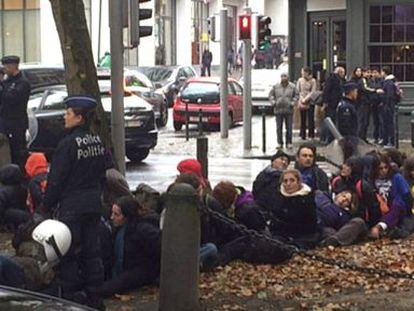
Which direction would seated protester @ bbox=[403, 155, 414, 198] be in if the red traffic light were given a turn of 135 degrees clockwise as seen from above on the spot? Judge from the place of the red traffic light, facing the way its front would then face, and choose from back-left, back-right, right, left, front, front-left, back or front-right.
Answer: back-left

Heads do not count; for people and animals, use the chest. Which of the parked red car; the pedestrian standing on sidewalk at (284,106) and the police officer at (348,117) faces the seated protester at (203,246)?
the pedestrian standing on sidewalk

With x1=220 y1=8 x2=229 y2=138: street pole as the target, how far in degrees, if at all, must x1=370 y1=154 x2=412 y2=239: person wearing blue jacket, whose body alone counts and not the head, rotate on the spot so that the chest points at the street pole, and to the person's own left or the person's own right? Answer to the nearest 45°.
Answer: approximately 135° to the person's own right

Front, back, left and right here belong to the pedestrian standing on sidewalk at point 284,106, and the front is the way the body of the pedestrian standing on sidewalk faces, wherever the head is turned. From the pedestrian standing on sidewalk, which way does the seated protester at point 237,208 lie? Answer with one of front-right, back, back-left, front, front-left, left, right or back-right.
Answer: front

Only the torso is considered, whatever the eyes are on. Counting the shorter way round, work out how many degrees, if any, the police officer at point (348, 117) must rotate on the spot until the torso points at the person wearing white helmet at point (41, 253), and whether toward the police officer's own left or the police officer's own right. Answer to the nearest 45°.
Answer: approximately 90° to the police officer's own right

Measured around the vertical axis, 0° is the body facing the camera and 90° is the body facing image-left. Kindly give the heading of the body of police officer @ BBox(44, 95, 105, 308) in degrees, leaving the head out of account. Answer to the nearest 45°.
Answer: approximately 135°

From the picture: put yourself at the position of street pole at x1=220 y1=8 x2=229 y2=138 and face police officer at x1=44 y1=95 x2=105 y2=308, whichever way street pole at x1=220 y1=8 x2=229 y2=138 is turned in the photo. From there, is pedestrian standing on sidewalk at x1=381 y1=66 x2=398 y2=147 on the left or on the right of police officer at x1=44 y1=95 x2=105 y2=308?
left
